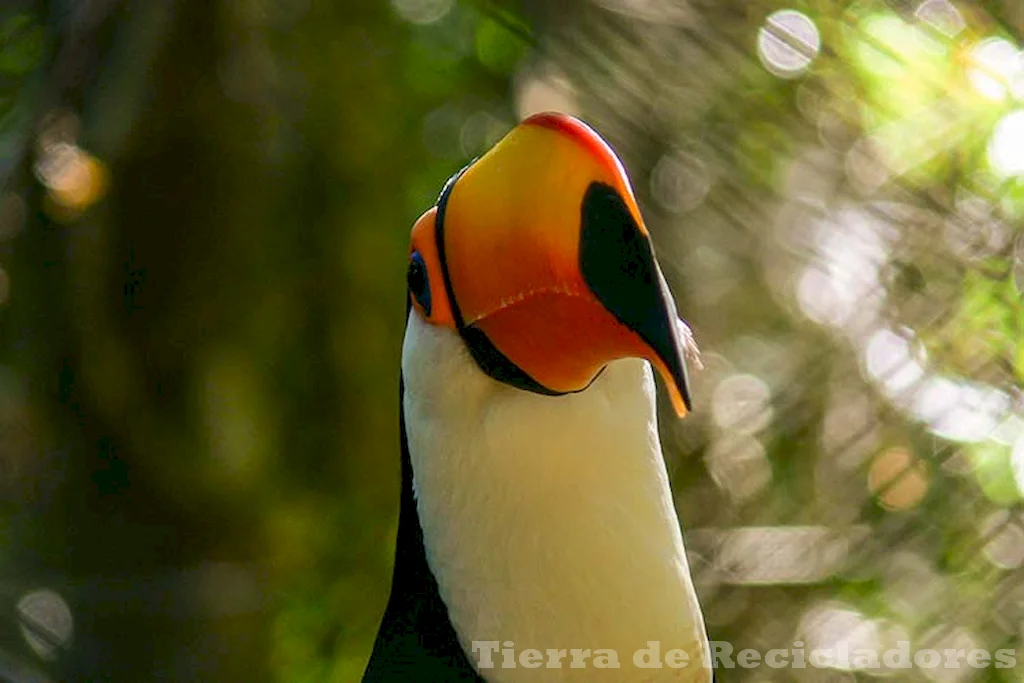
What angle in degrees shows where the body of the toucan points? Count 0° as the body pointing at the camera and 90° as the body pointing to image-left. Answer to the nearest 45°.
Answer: approximately 315°
